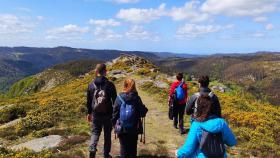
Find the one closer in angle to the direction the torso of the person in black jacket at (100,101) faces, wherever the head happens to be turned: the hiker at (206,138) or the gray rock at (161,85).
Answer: the gray rock

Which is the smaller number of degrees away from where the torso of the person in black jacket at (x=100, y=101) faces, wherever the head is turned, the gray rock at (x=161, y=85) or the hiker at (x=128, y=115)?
the gray rock

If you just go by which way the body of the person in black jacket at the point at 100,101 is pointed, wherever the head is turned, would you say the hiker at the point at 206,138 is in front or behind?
behind

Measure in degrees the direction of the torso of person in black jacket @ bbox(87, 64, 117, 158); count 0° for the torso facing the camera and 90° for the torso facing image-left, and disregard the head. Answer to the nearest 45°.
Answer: approximately 180°

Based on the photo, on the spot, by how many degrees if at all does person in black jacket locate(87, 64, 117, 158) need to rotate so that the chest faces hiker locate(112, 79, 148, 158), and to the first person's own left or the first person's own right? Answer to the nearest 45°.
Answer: approximately 135° to the first person's own right

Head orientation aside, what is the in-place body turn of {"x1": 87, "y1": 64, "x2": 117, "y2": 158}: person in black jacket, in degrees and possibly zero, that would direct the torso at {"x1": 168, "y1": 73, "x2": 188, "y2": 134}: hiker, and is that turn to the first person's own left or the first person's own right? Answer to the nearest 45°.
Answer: approximately 45° to the first person's own right

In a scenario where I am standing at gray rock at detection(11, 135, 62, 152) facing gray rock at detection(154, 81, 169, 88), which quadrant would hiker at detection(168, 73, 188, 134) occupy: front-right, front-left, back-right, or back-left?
front-right

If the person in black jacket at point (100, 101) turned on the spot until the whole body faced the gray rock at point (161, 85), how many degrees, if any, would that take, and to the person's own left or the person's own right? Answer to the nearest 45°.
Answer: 0° — they already face it

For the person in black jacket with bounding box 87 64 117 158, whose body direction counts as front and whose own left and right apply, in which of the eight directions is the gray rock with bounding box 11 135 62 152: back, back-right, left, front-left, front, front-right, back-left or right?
front-left

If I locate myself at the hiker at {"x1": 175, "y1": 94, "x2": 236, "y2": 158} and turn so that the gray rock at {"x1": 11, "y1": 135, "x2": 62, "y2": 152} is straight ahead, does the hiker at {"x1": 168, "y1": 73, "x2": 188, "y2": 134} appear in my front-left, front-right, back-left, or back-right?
front-right
